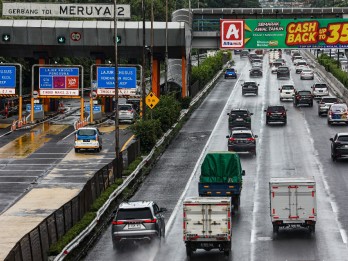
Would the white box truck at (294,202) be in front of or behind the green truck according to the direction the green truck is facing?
behind

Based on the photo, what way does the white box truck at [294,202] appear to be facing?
away from the camera

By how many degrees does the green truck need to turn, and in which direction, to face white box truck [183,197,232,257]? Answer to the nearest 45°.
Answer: approximately 180°

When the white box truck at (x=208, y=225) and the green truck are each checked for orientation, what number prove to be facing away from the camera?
2

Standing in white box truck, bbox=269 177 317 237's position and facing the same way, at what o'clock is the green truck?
The green truck is roughly at 11 o'clock from the white box truck.

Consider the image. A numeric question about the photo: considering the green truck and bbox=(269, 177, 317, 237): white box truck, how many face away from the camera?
2

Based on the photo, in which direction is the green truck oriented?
away from the camera

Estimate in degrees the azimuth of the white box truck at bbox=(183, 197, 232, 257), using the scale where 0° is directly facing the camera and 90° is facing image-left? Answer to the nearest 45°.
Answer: approximately 180°

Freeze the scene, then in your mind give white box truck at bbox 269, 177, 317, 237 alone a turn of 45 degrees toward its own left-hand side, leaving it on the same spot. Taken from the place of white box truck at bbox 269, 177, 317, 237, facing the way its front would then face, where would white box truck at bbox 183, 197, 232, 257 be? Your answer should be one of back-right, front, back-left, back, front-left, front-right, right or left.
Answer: left
